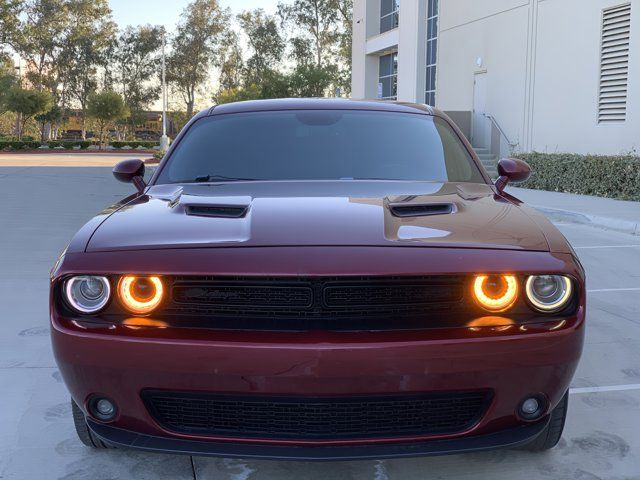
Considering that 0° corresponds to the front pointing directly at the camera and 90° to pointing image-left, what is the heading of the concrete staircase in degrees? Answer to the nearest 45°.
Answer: approximately 315°

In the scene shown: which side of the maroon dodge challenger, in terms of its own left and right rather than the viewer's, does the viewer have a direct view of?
front

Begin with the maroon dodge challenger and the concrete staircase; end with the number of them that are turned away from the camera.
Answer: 0

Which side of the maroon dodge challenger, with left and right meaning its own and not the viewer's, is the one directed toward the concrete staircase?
back

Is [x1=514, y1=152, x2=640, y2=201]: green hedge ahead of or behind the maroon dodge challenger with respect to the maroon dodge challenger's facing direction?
behind

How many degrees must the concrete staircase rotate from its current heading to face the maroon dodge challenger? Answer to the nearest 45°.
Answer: approximately 45° to its right

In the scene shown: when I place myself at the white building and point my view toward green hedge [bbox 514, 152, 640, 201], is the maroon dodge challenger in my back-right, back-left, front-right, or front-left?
front-right

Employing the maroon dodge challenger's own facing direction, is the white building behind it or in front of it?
behind
